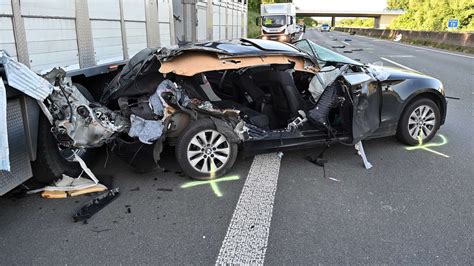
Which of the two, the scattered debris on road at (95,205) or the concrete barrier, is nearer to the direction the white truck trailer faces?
the scattered debris on road

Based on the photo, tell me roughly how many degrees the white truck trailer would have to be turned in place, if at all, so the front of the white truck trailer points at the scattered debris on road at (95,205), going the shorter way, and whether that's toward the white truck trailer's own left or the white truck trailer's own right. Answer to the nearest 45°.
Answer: approximately 45° to the white truck trailer's own left

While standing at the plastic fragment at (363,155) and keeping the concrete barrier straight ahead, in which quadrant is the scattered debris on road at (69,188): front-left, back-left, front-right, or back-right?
back-left

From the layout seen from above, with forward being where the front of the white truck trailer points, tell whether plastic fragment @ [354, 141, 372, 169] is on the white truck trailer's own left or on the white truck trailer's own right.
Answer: on the white truck trailer's own left

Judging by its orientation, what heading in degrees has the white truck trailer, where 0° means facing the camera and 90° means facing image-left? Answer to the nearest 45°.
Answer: approximately 45°
